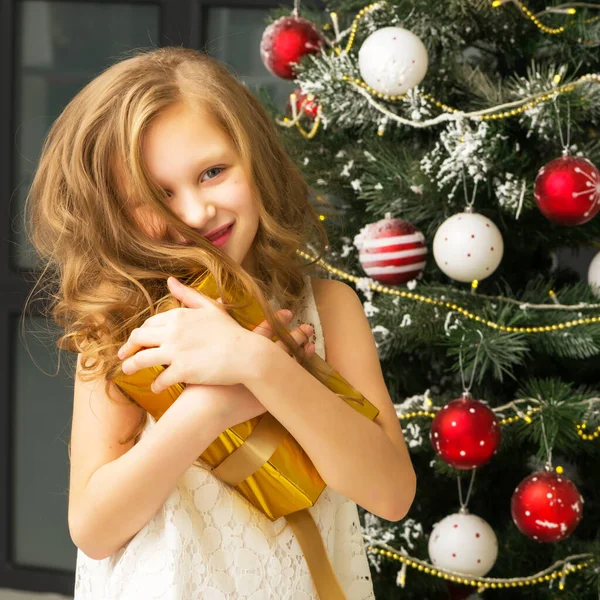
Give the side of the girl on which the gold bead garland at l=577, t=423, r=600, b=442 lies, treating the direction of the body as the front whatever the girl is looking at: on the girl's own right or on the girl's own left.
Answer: on the girl's own left

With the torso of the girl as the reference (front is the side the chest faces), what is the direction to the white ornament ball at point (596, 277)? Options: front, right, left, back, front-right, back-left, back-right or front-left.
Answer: back-left

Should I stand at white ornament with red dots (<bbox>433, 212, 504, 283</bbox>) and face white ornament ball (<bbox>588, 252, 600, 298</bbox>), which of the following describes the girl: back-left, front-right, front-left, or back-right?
back-right

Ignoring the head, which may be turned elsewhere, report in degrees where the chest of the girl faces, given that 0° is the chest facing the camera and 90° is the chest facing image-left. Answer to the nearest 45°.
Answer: approximately 0°

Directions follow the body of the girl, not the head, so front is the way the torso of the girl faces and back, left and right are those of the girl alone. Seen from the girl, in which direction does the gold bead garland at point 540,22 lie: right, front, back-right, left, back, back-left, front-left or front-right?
back-left

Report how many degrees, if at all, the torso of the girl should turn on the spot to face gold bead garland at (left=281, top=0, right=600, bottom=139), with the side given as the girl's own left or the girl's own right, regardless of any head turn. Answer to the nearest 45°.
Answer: approximately 135° to the girl's own left

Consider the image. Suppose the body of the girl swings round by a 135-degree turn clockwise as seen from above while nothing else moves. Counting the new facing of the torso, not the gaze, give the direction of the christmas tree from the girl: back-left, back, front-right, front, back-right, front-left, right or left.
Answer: right

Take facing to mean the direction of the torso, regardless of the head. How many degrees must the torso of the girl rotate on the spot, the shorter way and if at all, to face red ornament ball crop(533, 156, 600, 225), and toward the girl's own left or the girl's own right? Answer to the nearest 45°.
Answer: approximately 135° to the girl's own left
